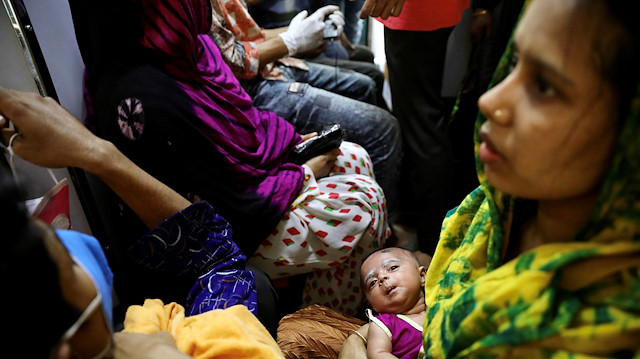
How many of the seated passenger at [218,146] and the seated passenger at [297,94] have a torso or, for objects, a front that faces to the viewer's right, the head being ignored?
2

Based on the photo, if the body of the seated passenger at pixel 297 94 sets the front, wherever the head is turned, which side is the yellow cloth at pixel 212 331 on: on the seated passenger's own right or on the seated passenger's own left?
on the seated passenger's own right

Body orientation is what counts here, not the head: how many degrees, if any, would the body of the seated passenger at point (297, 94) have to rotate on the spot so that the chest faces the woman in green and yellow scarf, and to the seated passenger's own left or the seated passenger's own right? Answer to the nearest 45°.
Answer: approximately 90° to the seated passenger's own right

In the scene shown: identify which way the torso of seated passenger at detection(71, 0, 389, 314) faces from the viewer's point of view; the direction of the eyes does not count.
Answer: to the viewer's right

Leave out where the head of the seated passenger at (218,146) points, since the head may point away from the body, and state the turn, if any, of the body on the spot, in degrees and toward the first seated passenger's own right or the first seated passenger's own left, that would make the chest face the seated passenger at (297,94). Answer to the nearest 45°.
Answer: approximately 45° to the first seated passenger's own left

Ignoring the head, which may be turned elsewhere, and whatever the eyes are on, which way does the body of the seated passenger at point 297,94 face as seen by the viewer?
to the viewer's right

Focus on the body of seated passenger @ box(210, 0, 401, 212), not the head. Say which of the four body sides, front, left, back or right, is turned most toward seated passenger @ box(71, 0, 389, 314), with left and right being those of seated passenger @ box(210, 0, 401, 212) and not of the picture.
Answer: right
